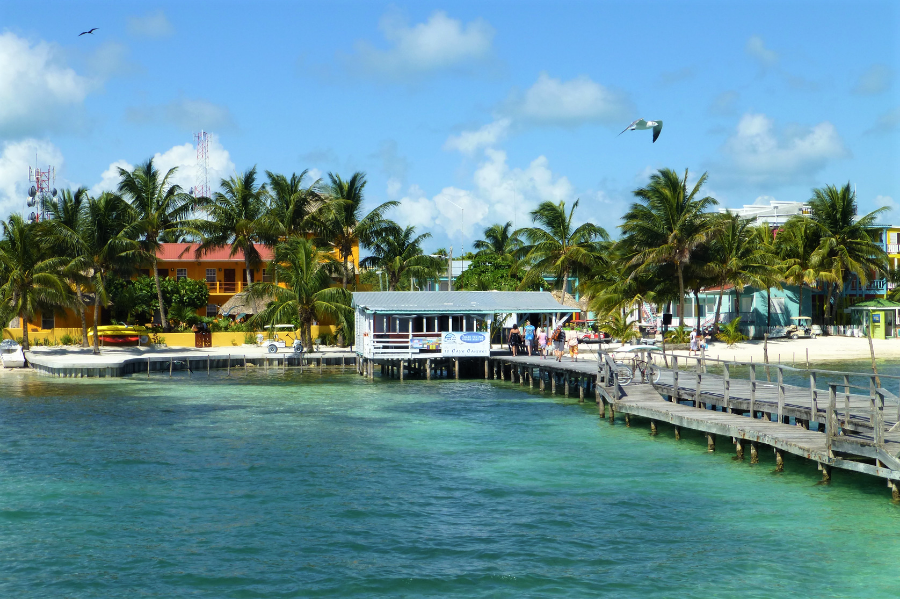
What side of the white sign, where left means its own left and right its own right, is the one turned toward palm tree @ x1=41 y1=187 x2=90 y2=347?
right

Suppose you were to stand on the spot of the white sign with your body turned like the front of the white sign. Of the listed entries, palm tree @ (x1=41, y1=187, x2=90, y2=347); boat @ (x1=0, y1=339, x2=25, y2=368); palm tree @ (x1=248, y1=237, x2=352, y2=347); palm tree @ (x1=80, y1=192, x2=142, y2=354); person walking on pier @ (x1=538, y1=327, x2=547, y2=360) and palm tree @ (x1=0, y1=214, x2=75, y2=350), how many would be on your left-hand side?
1

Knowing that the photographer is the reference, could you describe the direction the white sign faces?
facing the viewer

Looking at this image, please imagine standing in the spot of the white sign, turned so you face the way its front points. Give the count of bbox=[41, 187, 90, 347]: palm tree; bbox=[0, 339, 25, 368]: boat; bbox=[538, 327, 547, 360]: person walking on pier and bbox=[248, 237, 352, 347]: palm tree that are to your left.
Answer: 1

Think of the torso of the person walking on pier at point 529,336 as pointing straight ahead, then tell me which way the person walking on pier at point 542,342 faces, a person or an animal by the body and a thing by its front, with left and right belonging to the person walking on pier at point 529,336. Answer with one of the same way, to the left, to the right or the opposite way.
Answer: the same way

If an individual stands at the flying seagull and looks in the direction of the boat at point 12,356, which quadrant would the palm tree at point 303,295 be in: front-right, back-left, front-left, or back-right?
front-right

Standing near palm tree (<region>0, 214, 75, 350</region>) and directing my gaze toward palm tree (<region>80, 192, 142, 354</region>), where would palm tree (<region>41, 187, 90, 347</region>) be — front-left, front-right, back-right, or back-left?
front-left

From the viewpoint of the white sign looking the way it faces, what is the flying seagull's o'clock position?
The flying seagull is roughly at 11 o'clock from the white sign.
